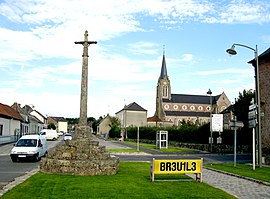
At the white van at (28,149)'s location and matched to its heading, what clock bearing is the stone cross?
The stone cross is roughly at 10 o'clock from the white van.

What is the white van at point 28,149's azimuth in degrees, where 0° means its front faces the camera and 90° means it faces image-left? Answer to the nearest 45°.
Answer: approximately 45°
